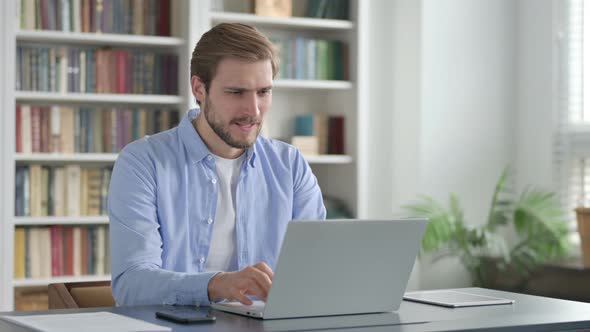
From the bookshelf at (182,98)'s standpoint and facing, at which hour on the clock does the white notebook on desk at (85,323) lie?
The white notebook on desk is roughly at 12 o'clock from the bookshelf.

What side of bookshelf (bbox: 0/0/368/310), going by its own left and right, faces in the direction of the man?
front

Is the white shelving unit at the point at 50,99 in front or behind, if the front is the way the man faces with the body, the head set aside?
behind

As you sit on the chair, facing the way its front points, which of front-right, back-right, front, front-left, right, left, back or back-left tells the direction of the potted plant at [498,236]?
left

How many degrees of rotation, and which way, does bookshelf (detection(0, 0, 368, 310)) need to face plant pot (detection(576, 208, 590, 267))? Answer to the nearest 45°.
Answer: approximately 90° to its left

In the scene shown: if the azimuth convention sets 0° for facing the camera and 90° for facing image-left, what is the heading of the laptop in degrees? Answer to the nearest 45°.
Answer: approximately 135°

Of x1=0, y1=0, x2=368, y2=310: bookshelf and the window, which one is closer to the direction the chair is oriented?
the window

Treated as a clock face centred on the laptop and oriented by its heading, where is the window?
The window is roughly at 2 o'clock from the laptop.

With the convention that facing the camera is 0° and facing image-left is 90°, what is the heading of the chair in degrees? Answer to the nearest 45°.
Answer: approximately 315°

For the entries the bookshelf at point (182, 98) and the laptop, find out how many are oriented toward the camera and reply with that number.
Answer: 1

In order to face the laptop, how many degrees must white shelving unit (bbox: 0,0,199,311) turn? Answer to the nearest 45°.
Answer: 0° — it already faces it

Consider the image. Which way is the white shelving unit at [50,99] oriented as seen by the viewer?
toward the camera

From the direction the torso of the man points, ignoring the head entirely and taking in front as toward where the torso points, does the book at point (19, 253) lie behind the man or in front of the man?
behind

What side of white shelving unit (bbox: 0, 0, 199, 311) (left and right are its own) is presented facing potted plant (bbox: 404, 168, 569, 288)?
left

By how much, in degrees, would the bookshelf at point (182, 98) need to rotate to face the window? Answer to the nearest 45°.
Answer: approximately 90° to its left

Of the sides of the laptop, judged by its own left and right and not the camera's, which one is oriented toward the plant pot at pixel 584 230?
right

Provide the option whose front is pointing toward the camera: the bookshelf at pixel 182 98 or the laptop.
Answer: the bookshelf

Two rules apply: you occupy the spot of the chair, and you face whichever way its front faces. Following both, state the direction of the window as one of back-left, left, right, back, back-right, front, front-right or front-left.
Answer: left

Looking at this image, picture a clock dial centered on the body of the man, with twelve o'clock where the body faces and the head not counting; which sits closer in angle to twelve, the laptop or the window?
the laptop
